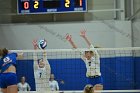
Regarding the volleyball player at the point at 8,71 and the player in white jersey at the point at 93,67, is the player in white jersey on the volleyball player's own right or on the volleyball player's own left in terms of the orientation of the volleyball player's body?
on the volleyball player's own right

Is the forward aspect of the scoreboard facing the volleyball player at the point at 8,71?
yes

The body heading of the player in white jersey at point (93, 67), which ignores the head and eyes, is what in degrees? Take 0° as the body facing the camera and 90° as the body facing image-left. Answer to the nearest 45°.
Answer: approximately 45°

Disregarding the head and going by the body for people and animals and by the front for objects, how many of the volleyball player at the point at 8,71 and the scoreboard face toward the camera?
1

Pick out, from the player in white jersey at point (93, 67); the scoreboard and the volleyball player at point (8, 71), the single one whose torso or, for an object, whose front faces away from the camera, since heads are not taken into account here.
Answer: the volleyball player

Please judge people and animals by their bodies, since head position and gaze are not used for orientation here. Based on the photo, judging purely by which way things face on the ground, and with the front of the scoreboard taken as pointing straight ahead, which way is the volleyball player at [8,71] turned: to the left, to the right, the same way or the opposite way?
the opposite way

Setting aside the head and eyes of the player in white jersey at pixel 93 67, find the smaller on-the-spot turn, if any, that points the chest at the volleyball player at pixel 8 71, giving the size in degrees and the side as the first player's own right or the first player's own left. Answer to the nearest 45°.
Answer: approximately 45° to the first player's own right

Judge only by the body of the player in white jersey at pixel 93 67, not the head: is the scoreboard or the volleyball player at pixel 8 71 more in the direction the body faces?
the volleyball player

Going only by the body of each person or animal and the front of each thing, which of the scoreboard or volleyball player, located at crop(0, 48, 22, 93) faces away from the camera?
the volleyball player

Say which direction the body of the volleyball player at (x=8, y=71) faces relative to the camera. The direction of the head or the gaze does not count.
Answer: away from the camera
